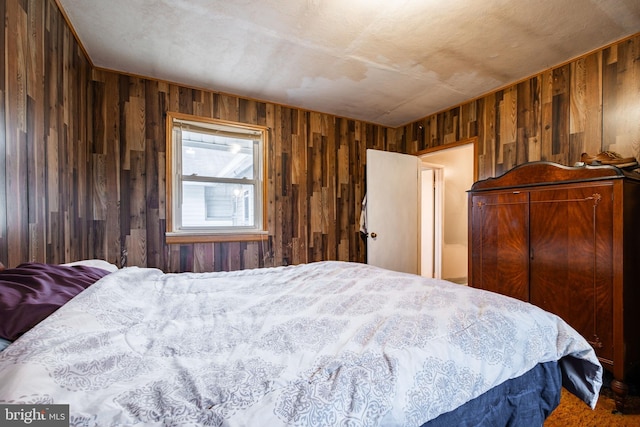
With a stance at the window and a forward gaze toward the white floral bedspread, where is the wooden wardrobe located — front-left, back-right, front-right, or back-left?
front-left

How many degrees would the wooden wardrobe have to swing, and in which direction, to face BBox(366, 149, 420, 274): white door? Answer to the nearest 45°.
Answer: approximately 90° to its right

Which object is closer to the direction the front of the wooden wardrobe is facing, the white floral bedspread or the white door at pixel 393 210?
the white floral bedspread

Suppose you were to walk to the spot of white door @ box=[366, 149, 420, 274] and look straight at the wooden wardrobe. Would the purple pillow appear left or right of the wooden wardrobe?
right

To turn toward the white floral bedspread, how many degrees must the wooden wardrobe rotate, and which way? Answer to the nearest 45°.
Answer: approximately 45° to its left

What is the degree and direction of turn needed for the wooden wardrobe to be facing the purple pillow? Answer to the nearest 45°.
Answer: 0° — it already faces it

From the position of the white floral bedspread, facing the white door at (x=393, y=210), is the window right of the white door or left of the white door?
left

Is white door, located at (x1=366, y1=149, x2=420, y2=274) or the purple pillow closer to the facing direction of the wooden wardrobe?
the purple pillow

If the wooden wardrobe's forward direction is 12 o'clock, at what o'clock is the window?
The window is roughly at 1 o'clock from the wooden wardrobe.

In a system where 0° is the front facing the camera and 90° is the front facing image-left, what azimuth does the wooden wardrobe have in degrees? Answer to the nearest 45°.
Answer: approximately 45°

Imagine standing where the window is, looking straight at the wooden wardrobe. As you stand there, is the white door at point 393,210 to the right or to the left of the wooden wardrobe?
left
